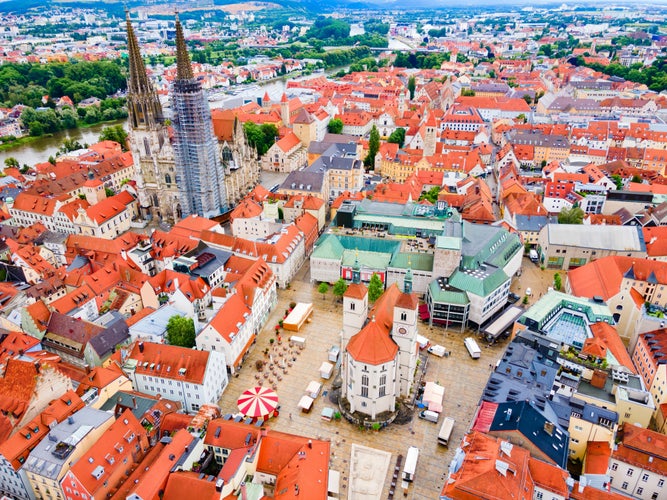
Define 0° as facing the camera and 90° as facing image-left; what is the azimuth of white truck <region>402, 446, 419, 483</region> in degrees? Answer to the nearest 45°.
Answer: approximately 0°

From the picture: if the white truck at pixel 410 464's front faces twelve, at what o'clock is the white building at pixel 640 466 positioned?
The white building is roughly at 9 o'clock from the white truck.
